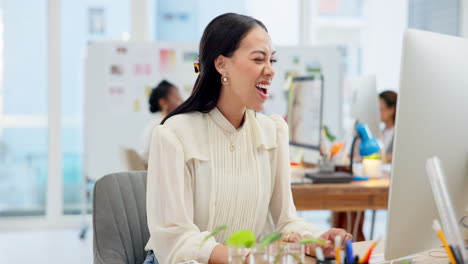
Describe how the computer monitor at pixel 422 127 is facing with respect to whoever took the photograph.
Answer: facing away from the viewer and to the left of the viewer

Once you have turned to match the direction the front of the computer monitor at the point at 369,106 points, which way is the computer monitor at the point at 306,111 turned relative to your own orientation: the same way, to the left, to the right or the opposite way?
the opposite way

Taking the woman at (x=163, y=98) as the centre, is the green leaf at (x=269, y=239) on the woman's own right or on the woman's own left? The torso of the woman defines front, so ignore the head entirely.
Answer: on the woman's own right

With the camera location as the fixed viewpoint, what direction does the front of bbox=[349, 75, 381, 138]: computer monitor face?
facing away from the viewer and to the right of the viewer

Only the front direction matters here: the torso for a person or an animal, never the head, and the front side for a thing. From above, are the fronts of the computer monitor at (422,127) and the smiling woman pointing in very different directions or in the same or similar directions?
very different directions

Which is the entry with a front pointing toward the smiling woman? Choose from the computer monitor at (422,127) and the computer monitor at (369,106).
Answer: the computer monitor at (422,127)

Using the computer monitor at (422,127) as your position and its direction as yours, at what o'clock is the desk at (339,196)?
The desk is roughly at 1 o'clock from the computer monitor.

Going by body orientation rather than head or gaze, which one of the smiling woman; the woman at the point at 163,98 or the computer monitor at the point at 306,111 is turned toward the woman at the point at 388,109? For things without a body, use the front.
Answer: the woman at the point at 163,98

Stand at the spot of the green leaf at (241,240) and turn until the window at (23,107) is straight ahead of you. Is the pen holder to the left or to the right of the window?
right

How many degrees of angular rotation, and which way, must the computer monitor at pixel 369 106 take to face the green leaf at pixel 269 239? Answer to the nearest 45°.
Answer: approximately 135° to its right

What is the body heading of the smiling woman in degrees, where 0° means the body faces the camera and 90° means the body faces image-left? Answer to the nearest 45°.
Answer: approximately 315°

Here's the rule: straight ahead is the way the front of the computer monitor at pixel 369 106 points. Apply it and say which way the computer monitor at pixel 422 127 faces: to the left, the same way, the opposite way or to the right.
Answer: to the left
